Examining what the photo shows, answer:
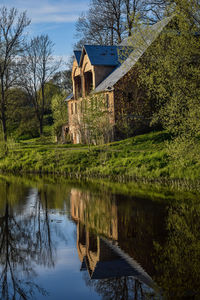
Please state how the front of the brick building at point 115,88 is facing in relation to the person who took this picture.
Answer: facing the viewer and to the left of the viewer
